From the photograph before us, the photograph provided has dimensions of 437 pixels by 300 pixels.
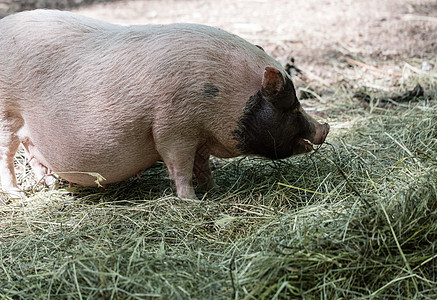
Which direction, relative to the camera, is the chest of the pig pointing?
to the viewer's right
